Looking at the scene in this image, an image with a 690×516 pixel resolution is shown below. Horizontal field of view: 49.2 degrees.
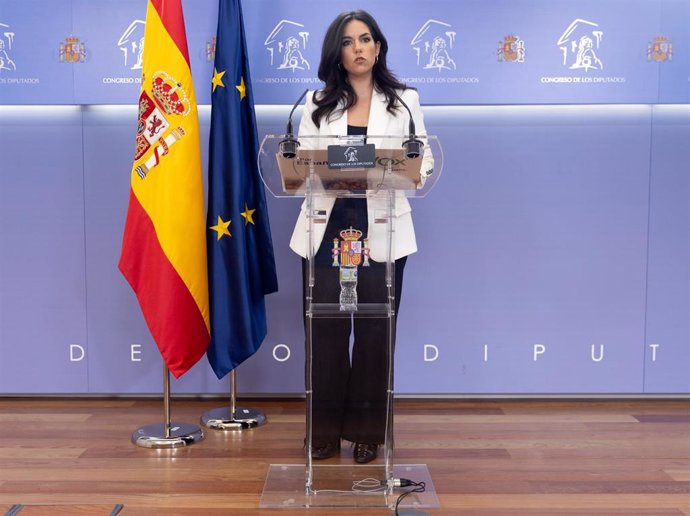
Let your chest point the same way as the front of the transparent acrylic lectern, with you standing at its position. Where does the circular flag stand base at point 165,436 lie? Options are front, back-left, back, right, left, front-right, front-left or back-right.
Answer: back-right

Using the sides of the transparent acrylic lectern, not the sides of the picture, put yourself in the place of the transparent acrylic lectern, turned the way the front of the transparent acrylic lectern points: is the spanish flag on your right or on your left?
on your right

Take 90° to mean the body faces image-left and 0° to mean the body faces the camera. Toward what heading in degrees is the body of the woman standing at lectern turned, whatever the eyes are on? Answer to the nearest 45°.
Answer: approximately 0°

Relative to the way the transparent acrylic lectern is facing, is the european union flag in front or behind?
behind

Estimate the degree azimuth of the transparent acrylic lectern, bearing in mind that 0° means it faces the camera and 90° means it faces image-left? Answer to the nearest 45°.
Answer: approximately 0°

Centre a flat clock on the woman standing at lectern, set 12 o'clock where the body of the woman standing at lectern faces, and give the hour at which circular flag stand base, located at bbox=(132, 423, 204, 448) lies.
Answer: The circular flag stand base is roughly at 4 o'clock from the woman standing at lectern.

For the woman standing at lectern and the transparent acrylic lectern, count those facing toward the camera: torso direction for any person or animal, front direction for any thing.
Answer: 2
